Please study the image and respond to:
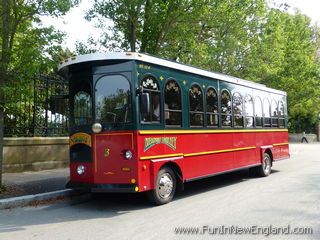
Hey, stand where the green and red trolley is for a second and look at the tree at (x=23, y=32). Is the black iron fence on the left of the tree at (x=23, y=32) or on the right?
right

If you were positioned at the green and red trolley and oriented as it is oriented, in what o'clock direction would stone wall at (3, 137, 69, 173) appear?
The stone wall is roughly at 3 o'clock from the green and red trolley.

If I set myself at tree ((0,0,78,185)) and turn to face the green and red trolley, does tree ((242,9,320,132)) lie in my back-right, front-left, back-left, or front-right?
front-left

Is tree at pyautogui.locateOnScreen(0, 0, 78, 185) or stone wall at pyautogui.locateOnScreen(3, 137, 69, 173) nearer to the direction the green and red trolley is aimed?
the tree

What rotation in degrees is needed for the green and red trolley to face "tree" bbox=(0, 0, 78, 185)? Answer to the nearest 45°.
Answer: approximately 45° to its right

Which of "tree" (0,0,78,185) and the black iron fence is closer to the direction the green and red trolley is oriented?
the tree

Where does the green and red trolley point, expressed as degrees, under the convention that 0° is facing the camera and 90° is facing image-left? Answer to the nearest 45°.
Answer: approximately 45°

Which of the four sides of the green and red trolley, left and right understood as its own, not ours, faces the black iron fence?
right

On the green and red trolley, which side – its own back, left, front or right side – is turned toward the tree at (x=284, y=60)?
back
